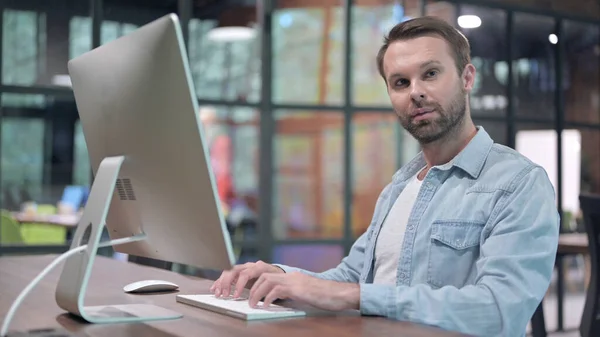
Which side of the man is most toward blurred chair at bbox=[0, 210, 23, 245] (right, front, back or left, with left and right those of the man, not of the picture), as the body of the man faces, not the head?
right

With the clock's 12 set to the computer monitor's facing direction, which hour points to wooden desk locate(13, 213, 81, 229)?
The wooden desk is roughly at 10 o'clock from the computer monitor.

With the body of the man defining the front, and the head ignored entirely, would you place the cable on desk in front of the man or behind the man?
in front

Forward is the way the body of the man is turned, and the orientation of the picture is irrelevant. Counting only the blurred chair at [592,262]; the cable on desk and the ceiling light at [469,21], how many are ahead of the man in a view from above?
1

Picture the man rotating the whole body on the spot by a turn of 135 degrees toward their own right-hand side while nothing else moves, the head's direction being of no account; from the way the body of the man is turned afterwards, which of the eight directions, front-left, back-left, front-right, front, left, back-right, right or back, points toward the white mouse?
left

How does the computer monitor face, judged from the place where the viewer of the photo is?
facing away from the viewer and to the right of the viewer

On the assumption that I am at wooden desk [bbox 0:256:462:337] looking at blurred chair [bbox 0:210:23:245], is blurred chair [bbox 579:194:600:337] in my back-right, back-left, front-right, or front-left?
front-right

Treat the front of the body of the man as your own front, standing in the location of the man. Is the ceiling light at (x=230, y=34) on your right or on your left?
on your right

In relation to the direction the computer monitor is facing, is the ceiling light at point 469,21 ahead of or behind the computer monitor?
ahead

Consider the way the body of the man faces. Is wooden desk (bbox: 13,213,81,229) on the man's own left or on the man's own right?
on the man's own right

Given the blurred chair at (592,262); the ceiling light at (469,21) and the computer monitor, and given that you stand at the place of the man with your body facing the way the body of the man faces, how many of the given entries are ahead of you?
1

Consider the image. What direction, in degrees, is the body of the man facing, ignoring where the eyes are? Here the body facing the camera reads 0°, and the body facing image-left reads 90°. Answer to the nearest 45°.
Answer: approximately 45°

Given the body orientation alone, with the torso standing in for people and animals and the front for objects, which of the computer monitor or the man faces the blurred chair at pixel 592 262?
the computer monitor

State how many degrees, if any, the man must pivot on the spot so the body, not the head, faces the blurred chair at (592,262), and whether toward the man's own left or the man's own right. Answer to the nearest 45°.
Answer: approximately 180°

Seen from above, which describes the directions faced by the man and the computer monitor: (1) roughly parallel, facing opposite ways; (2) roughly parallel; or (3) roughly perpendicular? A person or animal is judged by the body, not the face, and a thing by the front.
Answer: roughly parallel, facing opposite ways
